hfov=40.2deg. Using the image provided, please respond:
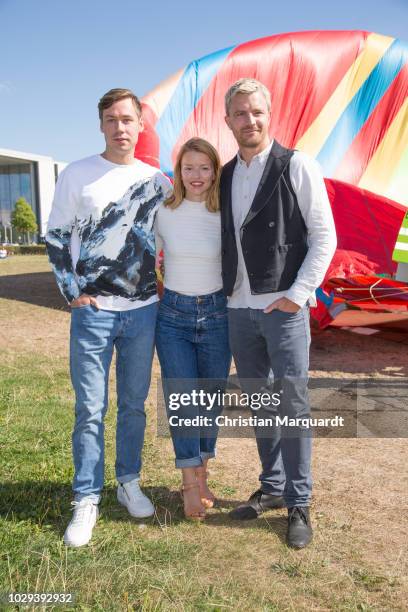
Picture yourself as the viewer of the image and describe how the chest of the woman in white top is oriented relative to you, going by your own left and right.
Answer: facing the viewer

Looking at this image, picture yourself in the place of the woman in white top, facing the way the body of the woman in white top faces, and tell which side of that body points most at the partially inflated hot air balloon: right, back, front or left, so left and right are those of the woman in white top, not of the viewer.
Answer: back

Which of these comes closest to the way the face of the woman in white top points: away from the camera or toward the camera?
toward the camera

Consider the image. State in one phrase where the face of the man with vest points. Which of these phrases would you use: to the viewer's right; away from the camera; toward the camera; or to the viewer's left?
toward the camera
